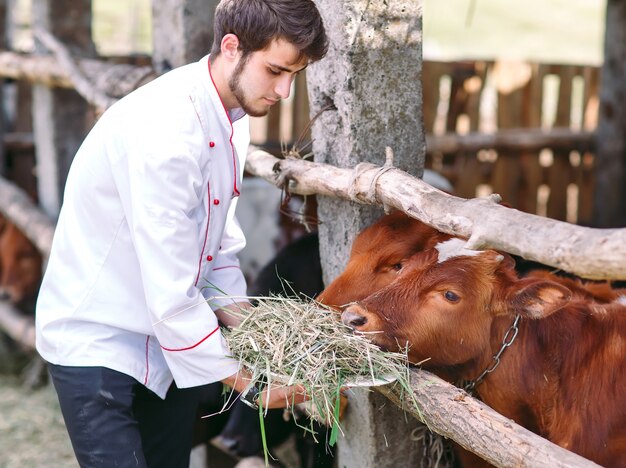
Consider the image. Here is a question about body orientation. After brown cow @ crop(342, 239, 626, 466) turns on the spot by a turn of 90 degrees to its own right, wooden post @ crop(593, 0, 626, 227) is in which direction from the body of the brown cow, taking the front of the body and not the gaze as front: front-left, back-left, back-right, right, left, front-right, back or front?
front

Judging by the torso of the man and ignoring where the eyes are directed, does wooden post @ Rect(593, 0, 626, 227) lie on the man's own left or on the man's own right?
on the man's own left

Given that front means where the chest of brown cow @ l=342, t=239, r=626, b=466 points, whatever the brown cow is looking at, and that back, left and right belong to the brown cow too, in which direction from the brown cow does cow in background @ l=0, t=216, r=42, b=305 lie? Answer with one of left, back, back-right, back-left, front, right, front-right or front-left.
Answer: front-right

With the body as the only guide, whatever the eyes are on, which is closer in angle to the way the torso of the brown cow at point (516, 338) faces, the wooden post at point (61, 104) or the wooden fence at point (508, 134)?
the wooden post

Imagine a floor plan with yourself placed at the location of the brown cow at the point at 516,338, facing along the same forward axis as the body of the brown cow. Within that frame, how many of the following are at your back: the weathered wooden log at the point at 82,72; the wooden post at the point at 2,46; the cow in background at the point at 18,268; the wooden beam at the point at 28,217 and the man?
0

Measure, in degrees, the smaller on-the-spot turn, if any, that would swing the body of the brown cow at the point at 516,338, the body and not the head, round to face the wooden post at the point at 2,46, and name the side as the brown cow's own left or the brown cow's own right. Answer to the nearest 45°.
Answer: approximately 45° to the brown cow's own right

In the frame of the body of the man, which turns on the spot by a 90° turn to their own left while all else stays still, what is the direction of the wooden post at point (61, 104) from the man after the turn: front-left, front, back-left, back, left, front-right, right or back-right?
front-left

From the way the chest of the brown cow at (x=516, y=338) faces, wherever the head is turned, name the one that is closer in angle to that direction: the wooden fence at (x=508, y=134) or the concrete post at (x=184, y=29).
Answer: the concrete post

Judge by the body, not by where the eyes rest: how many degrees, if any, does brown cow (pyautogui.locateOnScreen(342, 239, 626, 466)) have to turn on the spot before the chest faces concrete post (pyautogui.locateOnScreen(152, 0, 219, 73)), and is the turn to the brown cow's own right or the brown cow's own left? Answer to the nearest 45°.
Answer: approximately 45° to the brown cow's own right

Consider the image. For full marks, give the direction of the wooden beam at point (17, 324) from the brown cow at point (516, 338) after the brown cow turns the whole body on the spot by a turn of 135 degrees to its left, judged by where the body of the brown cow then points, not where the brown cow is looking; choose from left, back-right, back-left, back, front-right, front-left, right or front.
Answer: back

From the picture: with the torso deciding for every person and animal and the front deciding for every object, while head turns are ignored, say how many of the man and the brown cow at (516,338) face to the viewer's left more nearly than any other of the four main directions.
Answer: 1

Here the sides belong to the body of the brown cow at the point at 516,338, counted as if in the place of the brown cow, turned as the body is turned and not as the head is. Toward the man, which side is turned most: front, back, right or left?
front

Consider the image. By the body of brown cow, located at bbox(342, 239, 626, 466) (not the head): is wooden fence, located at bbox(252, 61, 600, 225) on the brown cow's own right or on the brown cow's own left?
on the brown cow's own right

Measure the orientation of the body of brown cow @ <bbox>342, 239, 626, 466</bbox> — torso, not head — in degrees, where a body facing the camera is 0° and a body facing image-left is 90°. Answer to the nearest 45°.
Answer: approximately 90°

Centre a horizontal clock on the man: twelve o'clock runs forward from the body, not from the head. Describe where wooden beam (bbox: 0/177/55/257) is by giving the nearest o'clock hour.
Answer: The wooden beam is roughly at 7 o'clock from the man.

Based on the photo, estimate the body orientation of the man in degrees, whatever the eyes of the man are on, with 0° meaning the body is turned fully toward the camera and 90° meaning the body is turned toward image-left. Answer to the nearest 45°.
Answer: approximately 315°

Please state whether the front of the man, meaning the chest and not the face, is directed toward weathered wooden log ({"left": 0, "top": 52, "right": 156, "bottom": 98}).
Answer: no
